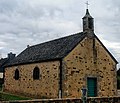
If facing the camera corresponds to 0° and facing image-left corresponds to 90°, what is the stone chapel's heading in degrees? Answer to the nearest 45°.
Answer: approximately 315°
